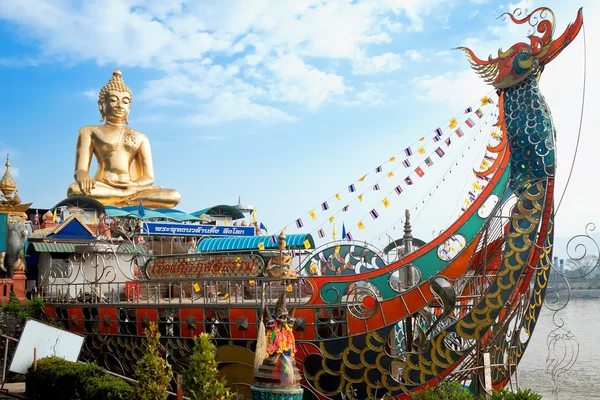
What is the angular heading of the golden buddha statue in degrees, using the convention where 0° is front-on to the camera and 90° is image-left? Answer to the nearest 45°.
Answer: approximately 315°

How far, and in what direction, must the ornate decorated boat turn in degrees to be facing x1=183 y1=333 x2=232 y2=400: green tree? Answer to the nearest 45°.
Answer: approximately 135° to its right

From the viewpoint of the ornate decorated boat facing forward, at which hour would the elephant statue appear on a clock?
The elephant statue is roughly at 7 o'clock from the ornate decorated boat.

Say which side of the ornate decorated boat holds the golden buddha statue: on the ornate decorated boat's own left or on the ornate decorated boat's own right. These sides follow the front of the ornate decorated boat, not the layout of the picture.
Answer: on the ornate decorated boat's own left

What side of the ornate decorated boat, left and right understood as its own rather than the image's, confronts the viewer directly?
right
